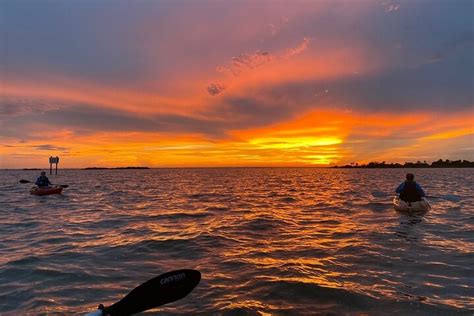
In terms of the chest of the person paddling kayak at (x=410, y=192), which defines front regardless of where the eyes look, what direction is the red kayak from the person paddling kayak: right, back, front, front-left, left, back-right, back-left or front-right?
left

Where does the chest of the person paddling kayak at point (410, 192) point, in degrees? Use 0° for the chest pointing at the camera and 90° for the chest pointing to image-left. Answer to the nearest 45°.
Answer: approximately 180°
